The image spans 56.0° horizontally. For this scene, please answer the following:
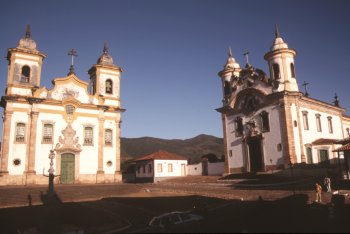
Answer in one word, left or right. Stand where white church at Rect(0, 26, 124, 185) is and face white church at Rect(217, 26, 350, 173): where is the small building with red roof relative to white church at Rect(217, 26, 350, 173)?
left

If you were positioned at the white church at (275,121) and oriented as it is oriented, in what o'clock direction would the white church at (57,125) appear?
the white church at (57,125) is roughly at 1 o'clock from the white church at (275,121).

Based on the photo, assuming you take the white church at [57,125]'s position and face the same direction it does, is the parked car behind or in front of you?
in front

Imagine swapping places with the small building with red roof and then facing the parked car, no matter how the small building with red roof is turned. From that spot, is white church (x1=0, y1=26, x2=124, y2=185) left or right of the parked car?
right

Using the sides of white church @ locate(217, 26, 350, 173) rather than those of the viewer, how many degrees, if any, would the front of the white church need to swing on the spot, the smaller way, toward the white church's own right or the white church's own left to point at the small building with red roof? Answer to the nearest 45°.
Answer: approximately 90° to the white church's own right

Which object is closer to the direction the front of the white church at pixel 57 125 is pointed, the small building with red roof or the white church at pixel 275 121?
the white church

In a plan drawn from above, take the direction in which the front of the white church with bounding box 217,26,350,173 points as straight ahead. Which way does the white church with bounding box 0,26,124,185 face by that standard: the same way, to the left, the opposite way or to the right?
to the left

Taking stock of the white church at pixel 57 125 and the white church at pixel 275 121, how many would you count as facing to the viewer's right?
0

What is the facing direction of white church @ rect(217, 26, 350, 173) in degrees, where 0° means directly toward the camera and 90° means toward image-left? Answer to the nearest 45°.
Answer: approximately 45°
